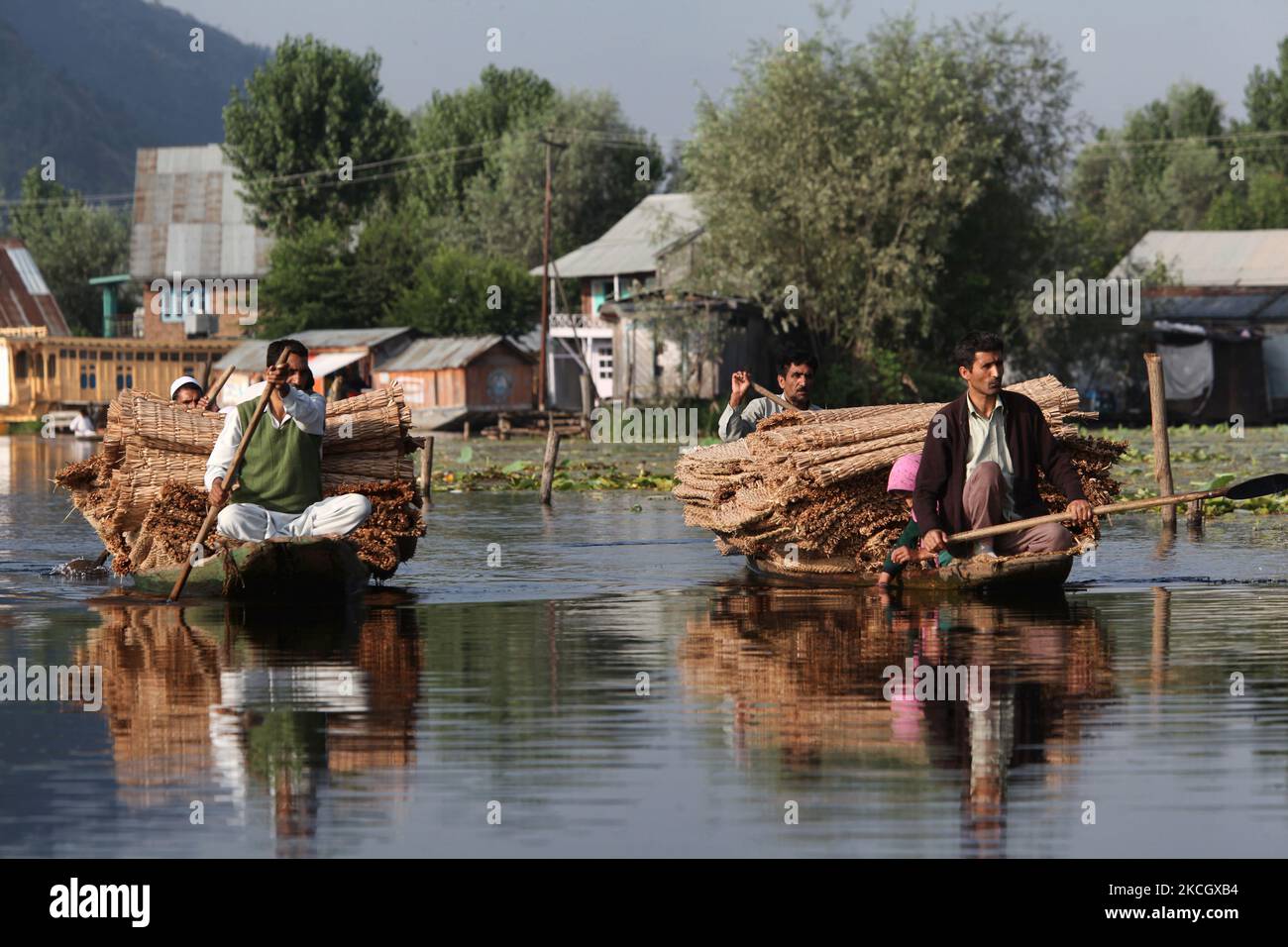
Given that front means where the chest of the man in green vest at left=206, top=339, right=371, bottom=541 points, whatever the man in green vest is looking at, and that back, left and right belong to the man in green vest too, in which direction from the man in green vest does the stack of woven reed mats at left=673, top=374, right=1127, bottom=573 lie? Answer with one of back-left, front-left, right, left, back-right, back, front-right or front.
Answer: left

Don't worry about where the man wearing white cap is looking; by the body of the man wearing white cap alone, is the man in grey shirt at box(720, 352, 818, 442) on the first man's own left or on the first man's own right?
on the first man's own left

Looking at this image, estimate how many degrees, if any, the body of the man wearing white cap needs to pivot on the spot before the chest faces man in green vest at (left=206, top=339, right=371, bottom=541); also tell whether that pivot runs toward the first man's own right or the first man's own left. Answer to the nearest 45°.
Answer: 0° — they already face them

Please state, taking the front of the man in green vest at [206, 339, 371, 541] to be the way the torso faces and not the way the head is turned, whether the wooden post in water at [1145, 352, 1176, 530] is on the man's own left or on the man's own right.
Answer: on the man's own left

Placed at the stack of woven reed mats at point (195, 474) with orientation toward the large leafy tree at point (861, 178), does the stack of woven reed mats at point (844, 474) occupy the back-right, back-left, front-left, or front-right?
front-right

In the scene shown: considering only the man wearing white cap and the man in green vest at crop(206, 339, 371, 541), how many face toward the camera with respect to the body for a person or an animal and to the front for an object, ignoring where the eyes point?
2

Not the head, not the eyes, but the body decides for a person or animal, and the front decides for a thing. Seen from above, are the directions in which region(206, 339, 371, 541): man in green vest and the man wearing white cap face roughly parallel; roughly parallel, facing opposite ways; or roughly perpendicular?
roughly parallel

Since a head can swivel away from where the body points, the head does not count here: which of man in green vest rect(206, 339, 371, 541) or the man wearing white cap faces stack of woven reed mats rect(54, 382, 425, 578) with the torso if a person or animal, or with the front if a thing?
the man wearing white cap

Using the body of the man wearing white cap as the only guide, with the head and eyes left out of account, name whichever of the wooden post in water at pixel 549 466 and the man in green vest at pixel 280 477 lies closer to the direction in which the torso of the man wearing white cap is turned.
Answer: the man in green vest

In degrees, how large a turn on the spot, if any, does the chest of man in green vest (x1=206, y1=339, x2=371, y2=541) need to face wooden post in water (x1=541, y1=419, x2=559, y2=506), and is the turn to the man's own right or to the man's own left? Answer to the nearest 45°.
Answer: approximately 180°

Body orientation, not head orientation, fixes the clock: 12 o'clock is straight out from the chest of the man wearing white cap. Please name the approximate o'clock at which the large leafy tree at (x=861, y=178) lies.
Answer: The large leafy tree is roughly at 7 o'clock from the man wearing white cap.

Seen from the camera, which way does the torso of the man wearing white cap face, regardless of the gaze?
toward the camera

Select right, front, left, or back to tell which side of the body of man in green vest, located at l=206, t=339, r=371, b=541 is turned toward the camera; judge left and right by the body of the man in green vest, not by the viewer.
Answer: front

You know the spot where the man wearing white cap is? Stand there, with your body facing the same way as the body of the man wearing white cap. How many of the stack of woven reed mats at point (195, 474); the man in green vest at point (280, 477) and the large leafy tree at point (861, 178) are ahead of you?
2

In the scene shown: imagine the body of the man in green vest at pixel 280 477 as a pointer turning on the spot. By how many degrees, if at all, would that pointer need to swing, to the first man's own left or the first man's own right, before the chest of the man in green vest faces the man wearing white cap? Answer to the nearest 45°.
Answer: approximately 180°
